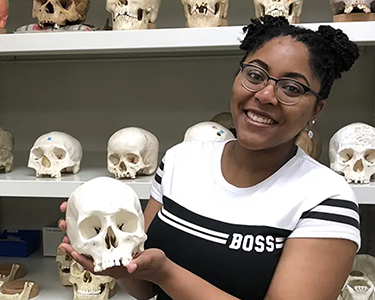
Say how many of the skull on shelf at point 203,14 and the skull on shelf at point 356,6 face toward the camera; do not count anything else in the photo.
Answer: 2

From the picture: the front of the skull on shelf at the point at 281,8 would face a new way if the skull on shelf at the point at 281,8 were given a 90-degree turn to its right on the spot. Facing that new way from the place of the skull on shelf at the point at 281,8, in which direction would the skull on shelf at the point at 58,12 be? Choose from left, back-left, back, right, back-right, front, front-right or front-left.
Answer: front

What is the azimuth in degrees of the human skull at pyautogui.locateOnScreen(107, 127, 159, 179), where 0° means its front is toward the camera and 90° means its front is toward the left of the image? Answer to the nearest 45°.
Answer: approximately 45°

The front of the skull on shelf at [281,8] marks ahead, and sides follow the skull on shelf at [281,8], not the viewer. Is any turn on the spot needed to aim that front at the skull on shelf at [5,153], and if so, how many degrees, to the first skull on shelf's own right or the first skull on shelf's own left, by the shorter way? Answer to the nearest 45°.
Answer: approximately 90° to the first skull on shelf's own right

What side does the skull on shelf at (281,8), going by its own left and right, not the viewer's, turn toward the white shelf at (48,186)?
right

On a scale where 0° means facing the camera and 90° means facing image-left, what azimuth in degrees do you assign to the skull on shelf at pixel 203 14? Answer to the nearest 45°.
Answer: approximately 0°
